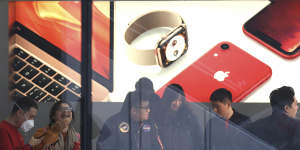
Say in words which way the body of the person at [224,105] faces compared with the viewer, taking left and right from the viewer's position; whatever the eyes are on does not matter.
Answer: facing the viewer and to the left of the viewer

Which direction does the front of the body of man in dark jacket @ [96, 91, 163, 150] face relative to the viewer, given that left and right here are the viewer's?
facing the viewer and to the right of the viewer

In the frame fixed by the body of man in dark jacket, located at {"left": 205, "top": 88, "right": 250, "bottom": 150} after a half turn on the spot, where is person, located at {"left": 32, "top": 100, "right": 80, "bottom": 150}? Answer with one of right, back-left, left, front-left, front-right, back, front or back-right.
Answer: back-left
